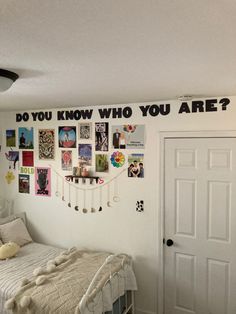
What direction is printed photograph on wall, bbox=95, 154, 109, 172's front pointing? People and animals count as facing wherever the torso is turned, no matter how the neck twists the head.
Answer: toward the camera

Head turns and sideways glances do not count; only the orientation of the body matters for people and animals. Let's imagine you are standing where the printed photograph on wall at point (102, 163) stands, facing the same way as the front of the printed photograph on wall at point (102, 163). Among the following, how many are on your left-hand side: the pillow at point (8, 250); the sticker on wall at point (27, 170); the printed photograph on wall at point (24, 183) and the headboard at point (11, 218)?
0

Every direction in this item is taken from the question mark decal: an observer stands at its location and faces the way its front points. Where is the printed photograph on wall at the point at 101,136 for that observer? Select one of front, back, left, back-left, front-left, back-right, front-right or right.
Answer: right

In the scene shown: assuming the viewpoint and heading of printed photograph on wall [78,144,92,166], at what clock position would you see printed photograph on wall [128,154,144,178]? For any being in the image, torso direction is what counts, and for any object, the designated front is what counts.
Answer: printed photograph on wall [128,154,144,178] is roughly at 10 o'clock from printed photograph on wall [78,144,92,166].

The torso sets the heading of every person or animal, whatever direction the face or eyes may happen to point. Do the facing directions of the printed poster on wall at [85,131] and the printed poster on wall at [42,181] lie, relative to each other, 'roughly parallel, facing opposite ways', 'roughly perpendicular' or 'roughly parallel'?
roughly parallel

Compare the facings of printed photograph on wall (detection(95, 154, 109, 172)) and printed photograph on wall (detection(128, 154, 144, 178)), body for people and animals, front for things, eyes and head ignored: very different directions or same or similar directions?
same or similar directions

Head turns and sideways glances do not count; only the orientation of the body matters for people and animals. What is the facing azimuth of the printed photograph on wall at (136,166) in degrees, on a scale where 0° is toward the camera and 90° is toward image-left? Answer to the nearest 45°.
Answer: approximately 0°

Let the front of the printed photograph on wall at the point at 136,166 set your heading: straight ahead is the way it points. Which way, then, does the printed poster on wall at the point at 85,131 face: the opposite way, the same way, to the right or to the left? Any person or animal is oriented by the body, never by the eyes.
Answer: the same way

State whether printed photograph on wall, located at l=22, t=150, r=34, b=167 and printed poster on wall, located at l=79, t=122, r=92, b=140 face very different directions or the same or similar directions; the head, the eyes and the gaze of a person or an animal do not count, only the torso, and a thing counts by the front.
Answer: same or similar directions

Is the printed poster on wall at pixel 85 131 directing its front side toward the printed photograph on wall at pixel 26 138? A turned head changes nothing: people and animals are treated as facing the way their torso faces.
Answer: no

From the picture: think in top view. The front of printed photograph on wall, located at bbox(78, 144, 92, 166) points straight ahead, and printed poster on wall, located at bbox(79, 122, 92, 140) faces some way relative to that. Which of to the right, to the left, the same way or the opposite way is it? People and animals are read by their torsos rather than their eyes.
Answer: the same way

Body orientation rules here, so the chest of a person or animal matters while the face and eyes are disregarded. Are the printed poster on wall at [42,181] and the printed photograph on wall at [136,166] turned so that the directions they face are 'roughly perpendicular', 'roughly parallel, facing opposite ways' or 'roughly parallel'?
roughly parallel

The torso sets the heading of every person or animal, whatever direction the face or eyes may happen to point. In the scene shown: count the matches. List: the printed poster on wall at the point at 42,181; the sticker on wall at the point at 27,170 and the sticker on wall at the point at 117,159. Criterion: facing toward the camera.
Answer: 3

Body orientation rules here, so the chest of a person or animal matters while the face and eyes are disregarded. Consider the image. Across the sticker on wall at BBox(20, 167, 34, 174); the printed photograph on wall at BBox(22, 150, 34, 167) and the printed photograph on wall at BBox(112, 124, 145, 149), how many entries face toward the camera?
3

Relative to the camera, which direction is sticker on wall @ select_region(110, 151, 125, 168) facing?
toward the camera

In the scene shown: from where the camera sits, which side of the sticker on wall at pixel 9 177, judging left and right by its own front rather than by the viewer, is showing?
front

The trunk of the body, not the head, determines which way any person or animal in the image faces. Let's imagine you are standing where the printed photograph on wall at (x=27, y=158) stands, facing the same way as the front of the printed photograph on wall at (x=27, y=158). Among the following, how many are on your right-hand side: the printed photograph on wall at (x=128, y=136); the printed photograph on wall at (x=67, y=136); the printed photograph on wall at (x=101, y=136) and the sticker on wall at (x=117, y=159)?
0

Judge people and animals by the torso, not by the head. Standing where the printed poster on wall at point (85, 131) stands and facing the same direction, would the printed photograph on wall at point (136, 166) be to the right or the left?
on its left

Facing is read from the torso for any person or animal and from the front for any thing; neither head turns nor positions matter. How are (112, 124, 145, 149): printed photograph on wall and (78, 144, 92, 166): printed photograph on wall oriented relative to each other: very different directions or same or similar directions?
same or similar directions
